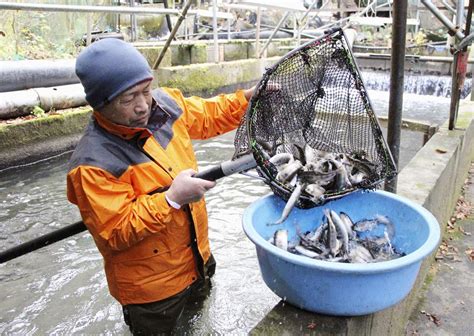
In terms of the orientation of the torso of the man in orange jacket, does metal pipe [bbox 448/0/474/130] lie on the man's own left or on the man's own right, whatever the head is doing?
on the man's own left

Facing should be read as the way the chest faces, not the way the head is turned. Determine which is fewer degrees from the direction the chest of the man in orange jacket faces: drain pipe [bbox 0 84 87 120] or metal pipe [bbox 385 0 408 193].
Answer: the metal pipe

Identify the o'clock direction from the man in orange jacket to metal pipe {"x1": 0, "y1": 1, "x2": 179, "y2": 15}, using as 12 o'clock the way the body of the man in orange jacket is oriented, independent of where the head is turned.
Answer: The metal pipe is roughly at 7 o'clock from the man in orange jacket.

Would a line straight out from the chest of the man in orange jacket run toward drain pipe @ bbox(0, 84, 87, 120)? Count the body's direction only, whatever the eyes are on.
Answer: no

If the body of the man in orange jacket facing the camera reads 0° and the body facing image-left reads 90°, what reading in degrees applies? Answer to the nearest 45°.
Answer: approximately 315°

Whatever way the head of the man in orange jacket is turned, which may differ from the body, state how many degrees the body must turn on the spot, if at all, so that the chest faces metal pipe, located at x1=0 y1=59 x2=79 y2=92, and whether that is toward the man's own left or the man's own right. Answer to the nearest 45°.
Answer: approximately 135° to the man's own left

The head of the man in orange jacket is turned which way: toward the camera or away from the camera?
toward the camera

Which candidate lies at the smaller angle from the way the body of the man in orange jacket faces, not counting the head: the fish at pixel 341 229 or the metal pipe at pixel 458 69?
the fish

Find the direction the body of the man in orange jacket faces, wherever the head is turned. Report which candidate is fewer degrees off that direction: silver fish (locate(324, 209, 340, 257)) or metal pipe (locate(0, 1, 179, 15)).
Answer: the silver fish

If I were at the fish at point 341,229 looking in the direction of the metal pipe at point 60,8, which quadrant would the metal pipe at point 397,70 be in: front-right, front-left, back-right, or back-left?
front-right

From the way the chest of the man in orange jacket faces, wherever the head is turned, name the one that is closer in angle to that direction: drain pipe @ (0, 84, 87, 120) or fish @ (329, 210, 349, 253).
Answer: the fish

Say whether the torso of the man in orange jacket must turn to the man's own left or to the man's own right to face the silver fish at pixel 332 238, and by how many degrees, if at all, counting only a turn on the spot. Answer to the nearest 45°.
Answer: approximately 45° to the man's own left
